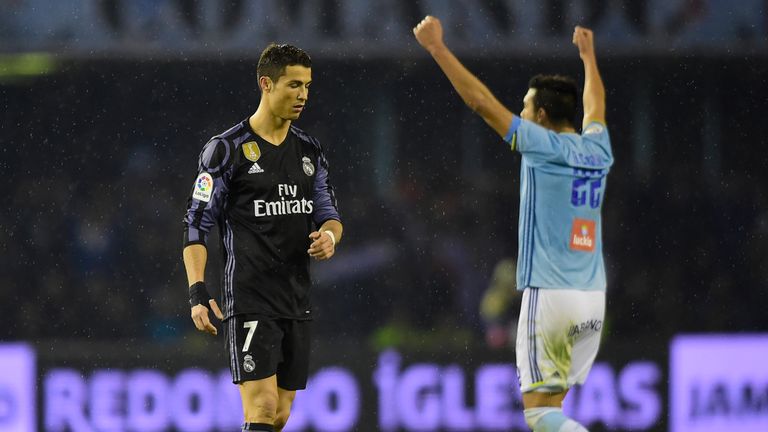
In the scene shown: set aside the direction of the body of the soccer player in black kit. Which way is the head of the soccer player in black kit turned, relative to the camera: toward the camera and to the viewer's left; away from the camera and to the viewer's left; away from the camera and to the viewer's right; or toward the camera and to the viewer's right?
toward the camera and to the viewer's right

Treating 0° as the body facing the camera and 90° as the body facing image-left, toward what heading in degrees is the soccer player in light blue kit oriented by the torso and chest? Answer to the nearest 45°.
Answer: approximately 135°

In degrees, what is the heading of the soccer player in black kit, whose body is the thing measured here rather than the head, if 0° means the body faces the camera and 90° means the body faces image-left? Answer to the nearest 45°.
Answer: approximately 315°

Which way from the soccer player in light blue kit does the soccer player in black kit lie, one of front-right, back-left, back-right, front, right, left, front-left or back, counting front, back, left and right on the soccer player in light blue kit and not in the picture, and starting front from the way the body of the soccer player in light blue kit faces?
front-left

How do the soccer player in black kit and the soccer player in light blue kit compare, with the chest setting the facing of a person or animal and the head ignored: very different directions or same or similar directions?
very different directions

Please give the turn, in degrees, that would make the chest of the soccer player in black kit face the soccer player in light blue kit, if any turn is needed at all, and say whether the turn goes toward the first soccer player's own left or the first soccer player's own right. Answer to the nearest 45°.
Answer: approximately 45° to the first soccer player's own left
